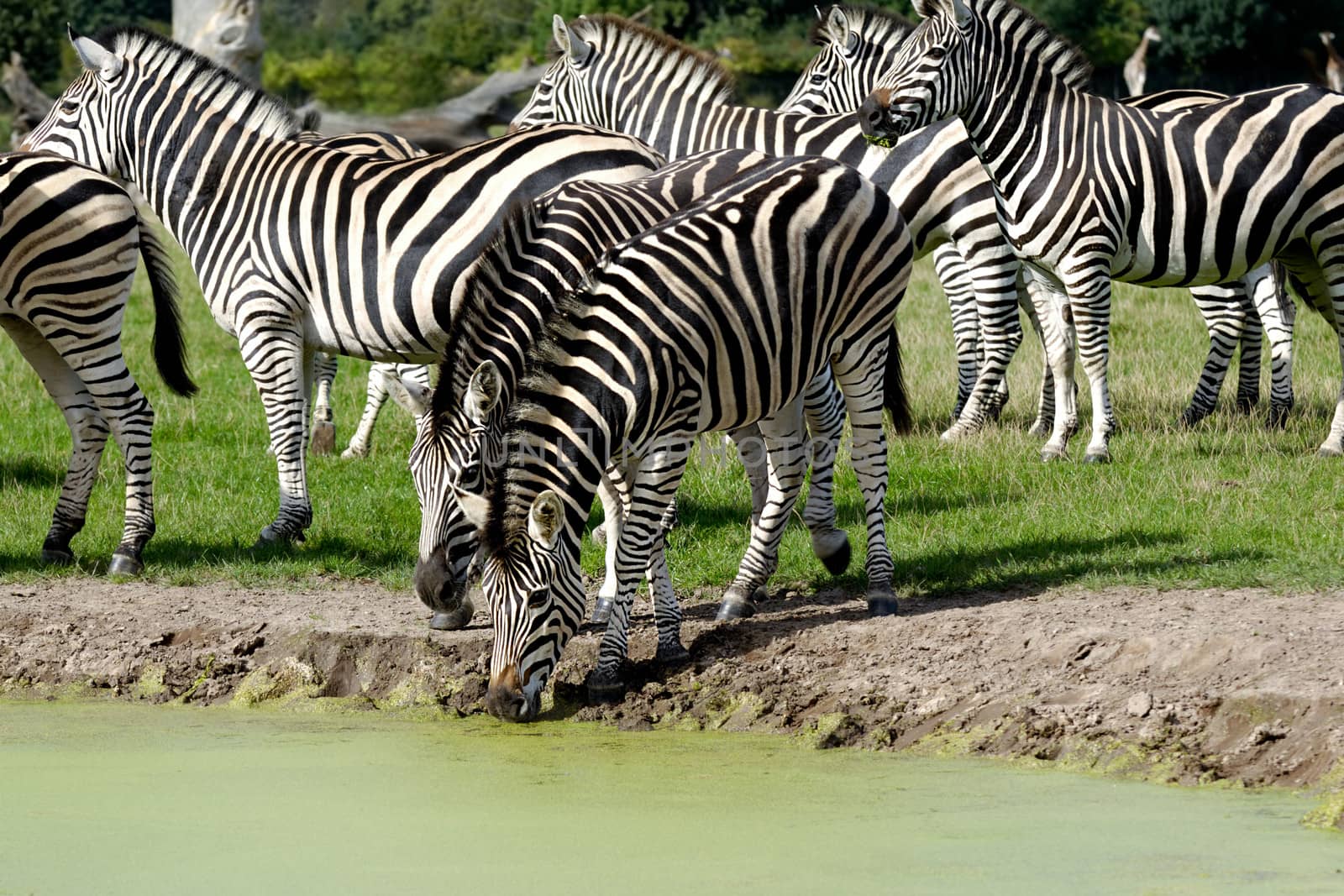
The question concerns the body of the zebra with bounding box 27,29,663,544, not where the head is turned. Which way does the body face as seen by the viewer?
to the viewer's left

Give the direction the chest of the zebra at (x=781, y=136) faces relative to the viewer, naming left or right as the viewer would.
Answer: facing to the left of the viewer

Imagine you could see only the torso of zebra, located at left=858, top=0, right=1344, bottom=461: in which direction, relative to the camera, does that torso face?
to the viewer's left

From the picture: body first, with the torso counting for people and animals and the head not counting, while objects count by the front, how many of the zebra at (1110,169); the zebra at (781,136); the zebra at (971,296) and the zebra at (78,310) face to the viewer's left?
4

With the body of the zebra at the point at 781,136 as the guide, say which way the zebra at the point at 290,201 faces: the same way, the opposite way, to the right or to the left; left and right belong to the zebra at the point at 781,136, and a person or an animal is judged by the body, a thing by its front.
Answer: the same way

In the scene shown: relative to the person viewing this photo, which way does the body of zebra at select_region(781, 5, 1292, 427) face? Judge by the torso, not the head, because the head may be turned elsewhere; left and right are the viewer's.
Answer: facing to the left of the viewer

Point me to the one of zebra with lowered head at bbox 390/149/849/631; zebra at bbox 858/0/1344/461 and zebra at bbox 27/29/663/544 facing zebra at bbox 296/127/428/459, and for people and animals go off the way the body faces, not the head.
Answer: zebra at bbox 858/0/1344/461

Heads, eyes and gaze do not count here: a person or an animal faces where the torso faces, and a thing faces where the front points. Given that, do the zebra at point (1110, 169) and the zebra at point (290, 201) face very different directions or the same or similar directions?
same or similar directions

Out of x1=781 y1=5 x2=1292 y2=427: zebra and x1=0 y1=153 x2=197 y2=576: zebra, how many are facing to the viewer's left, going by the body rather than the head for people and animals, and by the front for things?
2

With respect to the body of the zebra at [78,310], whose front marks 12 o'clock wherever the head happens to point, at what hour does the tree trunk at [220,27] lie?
The tree trunk is roughly at 3 o'clock from the zebra.

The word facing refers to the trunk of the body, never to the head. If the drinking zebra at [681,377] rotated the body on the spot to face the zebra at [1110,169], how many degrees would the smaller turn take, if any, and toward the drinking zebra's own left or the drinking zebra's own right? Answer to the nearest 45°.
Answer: approximately 180°

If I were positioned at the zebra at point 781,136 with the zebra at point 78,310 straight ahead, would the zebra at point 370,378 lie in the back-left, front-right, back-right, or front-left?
front-right

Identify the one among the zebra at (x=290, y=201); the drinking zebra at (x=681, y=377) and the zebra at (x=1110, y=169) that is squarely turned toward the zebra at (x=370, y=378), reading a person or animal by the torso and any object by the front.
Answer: the zebra at (x=1110, y=169)

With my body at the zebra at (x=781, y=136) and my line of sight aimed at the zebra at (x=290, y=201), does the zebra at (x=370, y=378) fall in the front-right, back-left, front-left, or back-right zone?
front-right

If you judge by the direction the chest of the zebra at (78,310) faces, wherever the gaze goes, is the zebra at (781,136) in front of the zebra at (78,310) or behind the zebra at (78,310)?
behind
